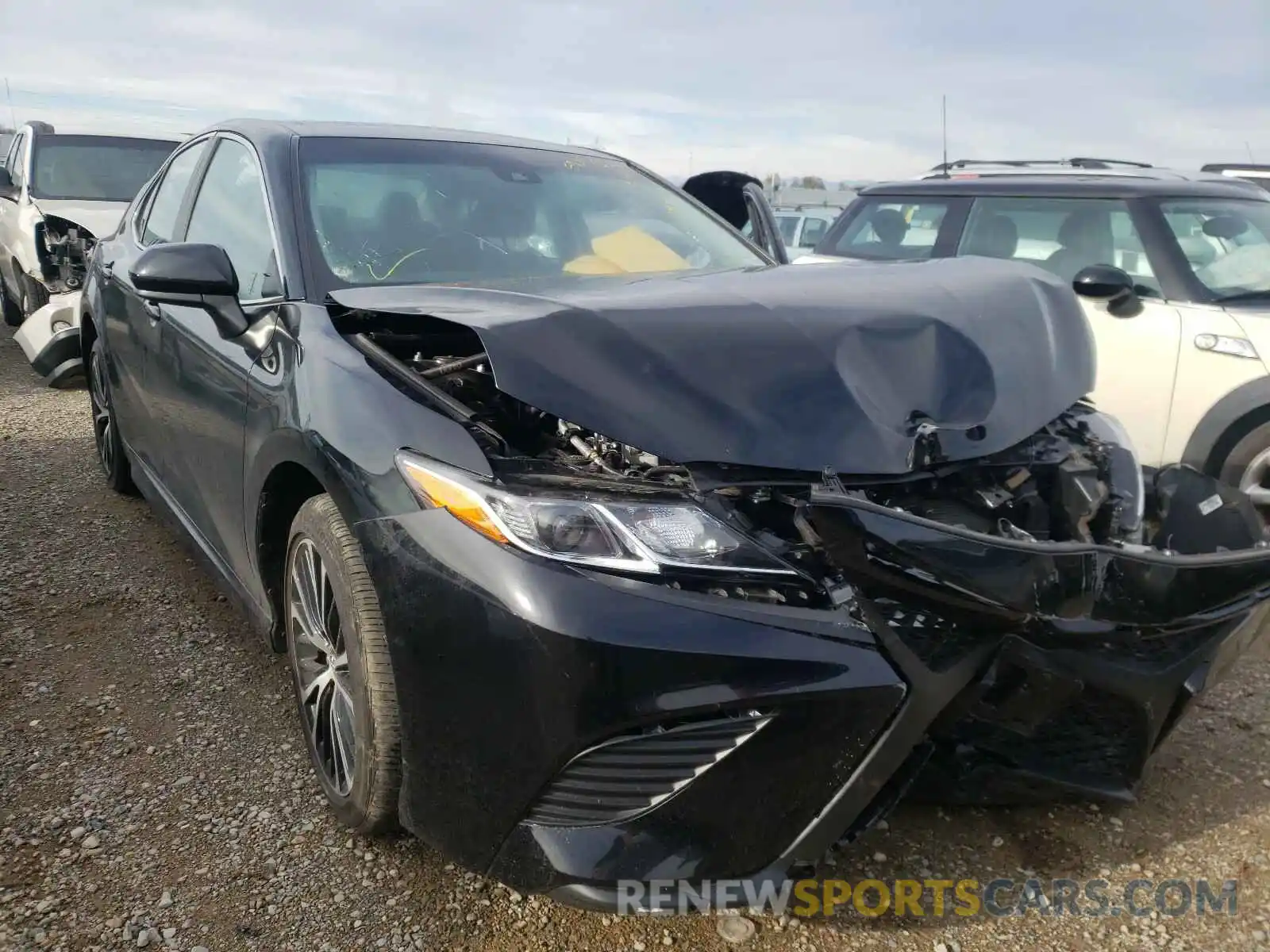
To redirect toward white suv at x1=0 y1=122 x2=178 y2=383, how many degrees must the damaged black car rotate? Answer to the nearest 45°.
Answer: approximately 180°

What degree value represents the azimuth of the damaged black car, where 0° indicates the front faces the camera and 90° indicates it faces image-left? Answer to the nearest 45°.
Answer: approximately 315°

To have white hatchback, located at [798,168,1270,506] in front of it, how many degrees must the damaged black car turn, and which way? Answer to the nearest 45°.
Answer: approximately 90° to its left
